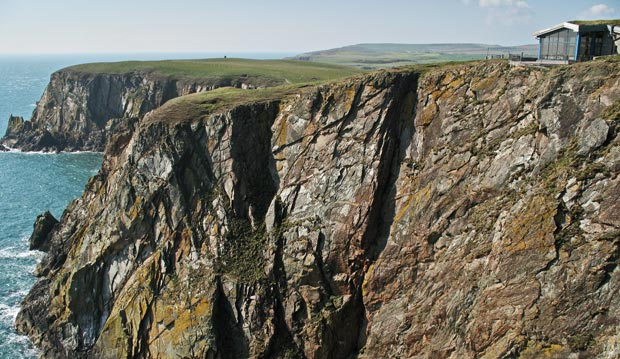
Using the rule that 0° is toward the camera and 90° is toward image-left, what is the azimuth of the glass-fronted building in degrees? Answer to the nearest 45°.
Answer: approximately 45°

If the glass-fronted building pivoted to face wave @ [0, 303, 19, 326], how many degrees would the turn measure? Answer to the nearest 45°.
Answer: approximately 45° to its right
